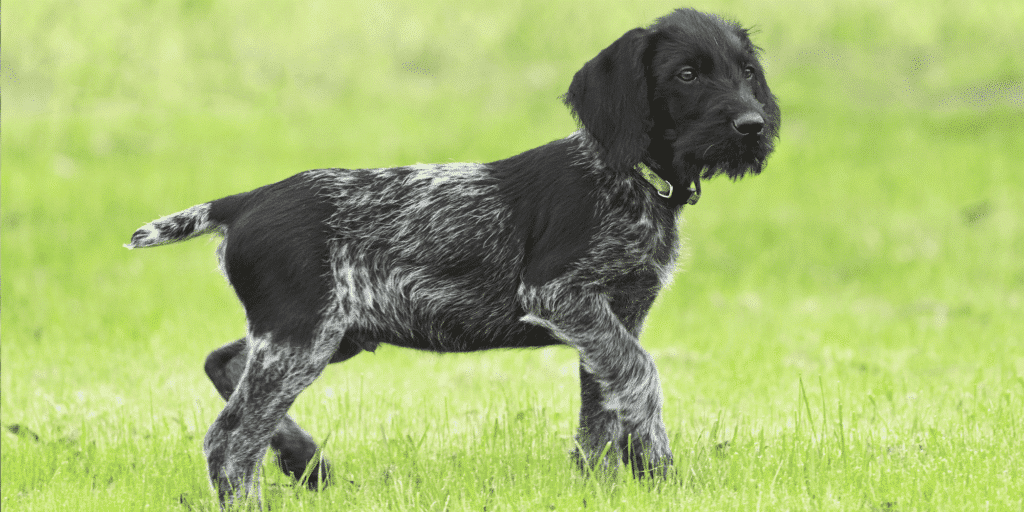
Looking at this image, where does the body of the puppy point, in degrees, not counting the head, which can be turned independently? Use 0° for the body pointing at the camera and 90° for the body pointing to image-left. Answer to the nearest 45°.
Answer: approximately 270°
